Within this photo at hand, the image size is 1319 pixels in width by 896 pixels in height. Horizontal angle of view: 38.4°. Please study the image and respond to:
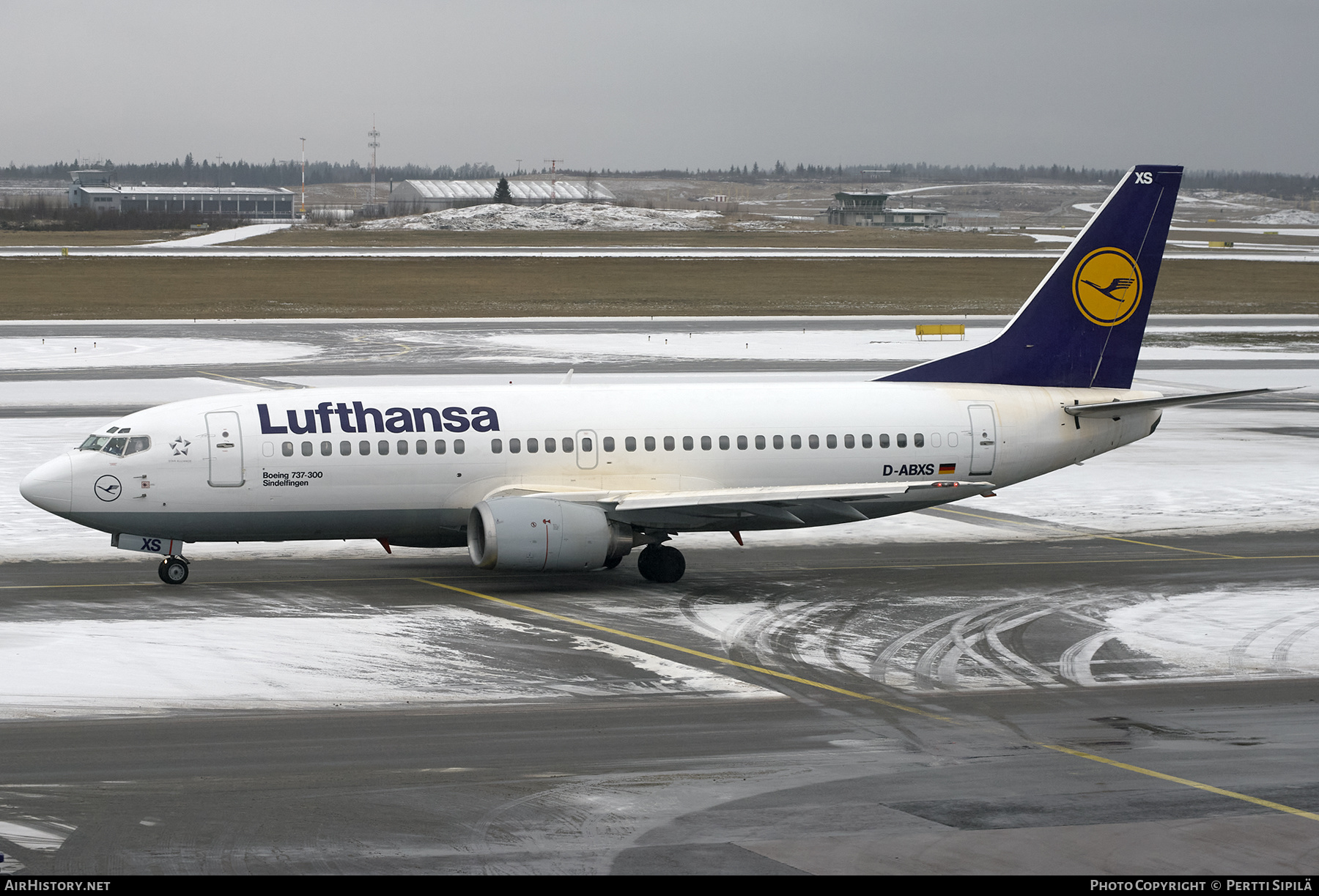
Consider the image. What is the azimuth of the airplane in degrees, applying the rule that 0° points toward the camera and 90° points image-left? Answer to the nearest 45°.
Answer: approximately 90°
